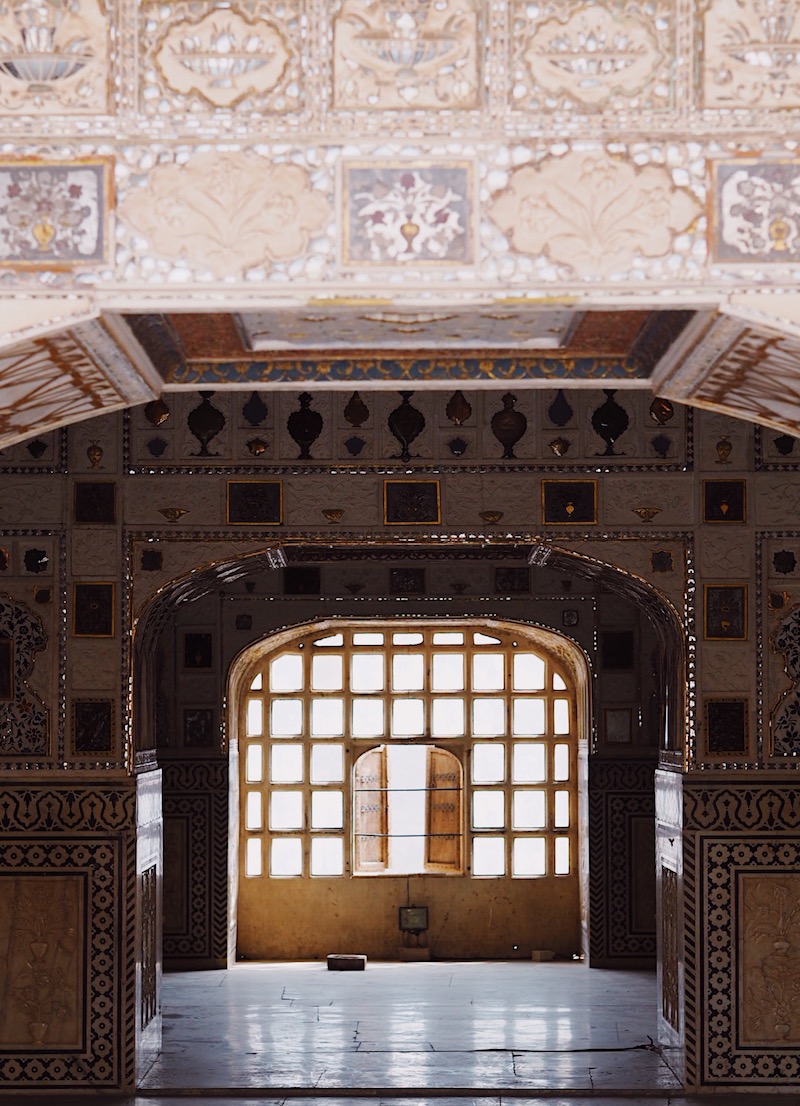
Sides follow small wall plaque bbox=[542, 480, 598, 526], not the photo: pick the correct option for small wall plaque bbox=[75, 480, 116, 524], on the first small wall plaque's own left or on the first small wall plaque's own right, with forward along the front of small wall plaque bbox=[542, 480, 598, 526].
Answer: on the first small wall plaque's own right

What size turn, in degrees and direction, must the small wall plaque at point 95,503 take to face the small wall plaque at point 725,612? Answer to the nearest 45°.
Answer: approximately 90° to its left

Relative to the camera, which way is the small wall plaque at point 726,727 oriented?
toward the camera

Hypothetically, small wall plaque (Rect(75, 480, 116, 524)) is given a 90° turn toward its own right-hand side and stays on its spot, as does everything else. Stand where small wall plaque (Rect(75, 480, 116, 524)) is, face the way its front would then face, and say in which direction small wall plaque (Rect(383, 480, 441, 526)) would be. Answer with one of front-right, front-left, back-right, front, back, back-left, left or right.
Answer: back

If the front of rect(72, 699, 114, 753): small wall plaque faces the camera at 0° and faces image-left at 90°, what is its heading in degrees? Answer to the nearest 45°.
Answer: approximately 0°

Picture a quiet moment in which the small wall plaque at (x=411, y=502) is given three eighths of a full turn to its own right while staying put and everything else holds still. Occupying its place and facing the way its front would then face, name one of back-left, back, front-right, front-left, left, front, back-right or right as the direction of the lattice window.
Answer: front-right

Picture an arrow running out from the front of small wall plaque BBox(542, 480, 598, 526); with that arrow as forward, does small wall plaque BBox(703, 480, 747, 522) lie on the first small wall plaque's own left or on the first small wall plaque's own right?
on the first small wall plaque's own left

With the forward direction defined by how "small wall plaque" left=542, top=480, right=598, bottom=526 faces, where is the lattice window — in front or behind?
behind

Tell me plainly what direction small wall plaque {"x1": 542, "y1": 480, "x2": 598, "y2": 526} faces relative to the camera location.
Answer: facing the viewer

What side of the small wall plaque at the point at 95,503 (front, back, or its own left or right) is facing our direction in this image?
front

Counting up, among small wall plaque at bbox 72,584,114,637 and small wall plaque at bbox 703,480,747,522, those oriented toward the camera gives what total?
2

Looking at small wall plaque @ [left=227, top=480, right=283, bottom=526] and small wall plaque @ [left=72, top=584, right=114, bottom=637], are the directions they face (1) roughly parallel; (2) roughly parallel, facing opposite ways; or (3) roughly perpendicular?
roughly parallel

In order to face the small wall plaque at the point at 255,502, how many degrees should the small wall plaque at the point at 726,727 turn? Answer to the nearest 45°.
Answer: approximately 90° to its right
